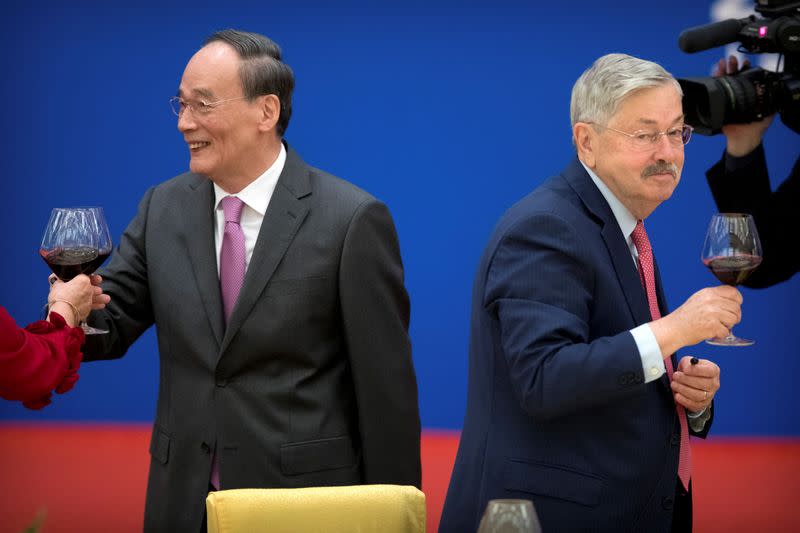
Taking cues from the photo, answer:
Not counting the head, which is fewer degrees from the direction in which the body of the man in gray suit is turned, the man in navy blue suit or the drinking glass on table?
the drinking glass on table

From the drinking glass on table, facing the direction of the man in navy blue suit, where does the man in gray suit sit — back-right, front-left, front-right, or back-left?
front-left

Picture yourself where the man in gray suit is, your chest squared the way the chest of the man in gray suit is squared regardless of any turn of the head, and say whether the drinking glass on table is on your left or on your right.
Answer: on your left

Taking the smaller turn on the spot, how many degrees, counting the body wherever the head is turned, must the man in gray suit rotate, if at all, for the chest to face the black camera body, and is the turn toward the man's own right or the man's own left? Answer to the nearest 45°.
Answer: approximately 135° to the man's own left

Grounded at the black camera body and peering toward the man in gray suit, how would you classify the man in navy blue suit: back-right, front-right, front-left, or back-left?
front-left

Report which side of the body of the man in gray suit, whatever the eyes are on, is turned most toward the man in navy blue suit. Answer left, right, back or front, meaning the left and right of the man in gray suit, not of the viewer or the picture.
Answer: left

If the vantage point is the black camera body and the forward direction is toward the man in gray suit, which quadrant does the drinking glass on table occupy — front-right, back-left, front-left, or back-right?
front-left
